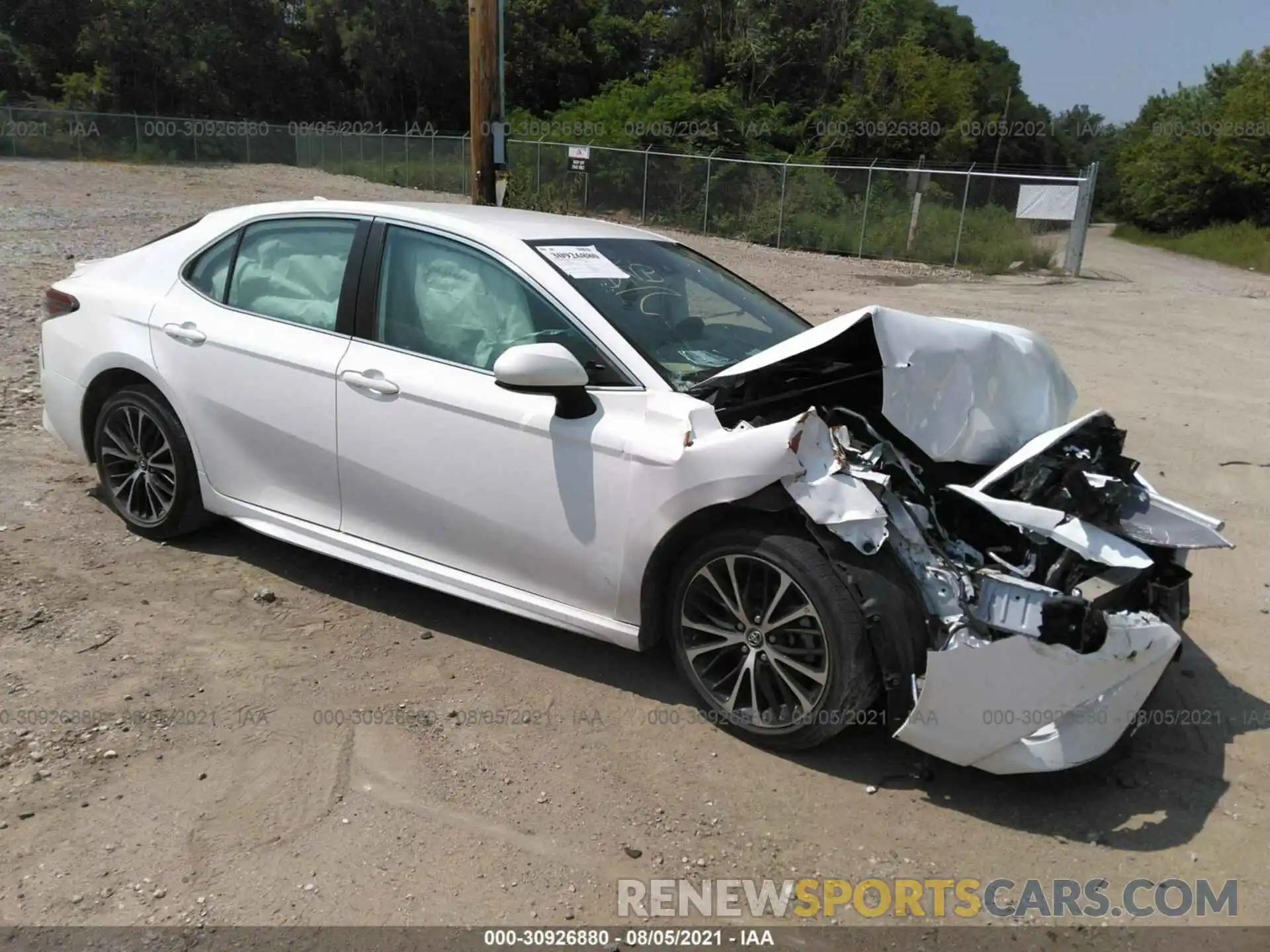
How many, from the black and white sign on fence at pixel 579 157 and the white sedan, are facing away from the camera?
0

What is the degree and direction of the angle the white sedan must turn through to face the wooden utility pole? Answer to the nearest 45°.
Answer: approximately 135° to its left

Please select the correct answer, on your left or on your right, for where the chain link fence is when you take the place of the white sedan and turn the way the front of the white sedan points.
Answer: on your left

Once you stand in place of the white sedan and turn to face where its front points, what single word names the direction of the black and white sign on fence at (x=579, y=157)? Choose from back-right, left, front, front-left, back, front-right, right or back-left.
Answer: back-left

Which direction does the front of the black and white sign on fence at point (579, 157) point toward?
toward the camera

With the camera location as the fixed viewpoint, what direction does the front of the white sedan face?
facing the viewer and to the right of the viewer

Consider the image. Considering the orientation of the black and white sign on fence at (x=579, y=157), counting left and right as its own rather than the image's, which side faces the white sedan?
front
